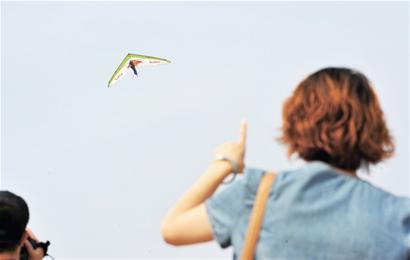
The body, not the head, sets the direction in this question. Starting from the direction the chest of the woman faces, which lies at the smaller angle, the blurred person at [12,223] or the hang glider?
the hang glider

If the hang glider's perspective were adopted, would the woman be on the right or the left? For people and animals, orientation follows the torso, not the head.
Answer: on its left

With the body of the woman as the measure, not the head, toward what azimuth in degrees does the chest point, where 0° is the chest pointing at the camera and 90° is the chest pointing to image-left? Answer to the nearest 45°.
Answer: approximately 180°

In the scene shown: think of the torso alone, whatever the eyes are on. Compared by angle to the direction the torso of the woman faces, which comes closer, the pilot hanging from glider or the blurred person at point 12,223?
the pilot hanging from glider

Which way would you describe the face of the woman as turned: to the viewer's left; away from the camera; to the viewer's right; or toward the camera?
away from the camera

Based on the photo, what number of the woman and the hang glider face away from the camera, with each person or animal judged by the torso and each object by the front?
1

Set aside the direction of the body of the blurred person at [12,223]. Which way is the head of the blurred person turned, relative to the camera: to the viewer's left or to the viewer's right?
to the viewer's right

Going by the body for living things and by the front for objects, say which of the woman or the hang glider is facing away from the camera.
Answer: the woman
